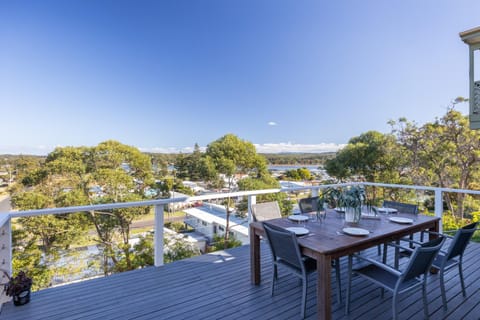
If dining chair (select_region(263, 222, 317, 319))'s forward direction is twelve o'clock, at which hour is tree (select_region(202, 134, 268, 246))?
The tree is roughly at 10 o'clock from the dining chair.

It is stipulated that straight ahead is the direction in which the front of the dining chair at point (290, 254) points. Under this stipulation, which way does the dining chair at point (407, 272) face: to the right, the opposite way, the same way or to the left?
to the left

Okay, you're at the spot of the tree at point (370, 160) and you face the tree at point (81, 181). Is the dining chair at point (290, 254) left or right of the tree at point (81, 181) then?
left

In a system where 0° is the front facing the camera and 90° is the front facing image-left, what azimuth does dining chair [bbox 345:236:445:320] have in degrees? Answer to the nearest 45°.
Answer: approximately 135°

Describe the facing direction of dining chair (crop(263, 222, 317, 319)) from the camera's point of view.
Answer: facing away from the viewer and to the right of the viewer

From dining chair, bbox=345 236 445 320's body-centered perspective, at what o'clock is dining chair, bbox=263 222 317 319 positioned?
dining chair, bbox=263 222 317 319 is roughly at 10 o'clock from dining chair, bbox=345 236 445 320.
